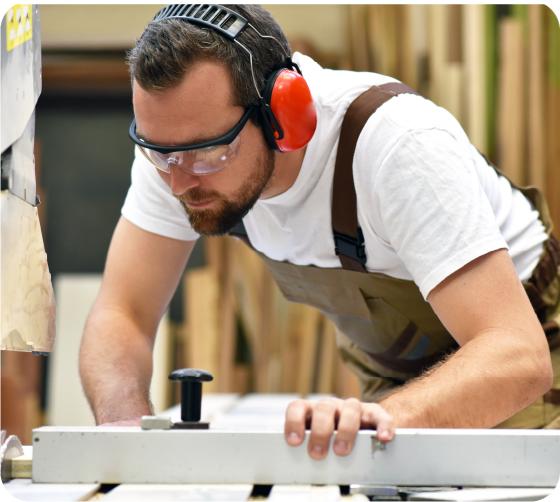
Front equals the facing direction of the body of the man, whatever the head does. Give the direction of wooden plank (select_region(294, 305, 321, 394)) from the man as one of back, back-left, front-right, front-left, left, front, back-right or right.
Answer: back-right

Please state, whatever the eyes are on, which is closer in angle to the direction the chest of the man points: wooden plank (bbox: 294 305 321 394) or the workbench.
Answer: the workbench

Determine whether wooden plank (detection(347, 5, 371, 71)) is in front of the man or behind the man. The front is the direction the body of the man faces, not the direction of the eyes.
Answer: behind

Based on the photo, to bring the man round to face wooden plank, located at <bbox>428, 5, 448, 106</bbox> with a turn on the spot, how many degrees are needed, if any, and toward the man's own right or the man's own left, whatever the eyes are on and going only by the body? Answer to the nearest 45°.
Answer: approximately 135° to the man's own right

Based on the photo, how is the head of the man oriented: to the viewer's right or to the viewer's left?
to the viewer's left

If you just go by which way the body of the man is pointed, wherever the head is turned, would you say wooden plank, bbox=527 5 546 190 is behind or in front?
behind

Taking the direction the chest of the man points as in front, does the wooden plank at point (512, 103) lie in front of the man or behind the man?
behind

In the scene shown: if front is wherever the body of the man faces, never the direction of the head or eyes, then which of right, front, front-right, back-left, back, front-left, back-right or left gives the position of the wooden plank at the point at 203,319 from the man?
back-right

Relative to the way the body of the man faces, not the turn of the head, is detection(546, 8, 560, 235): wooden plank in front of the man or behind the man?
behind

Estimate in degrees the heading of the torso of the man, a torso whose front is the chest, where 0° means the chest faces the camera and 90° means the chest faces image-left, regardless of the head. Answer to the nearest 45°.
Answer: approximately 45°

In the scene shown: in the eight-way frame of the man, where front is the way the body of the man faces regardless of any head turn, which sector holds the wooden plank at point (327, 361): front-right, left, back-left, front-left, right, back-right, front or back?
back-right
